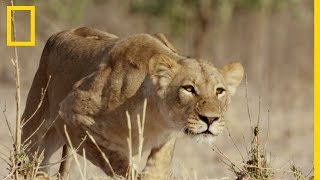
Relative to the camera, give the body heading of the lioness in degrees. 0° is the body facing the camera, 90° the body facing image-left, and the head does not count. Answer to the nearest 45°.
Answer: approximately 315°

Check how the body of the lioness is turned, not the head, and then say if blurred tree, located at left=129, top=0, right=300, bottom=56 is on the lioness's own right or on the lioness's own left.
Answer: on the lioness's own left
